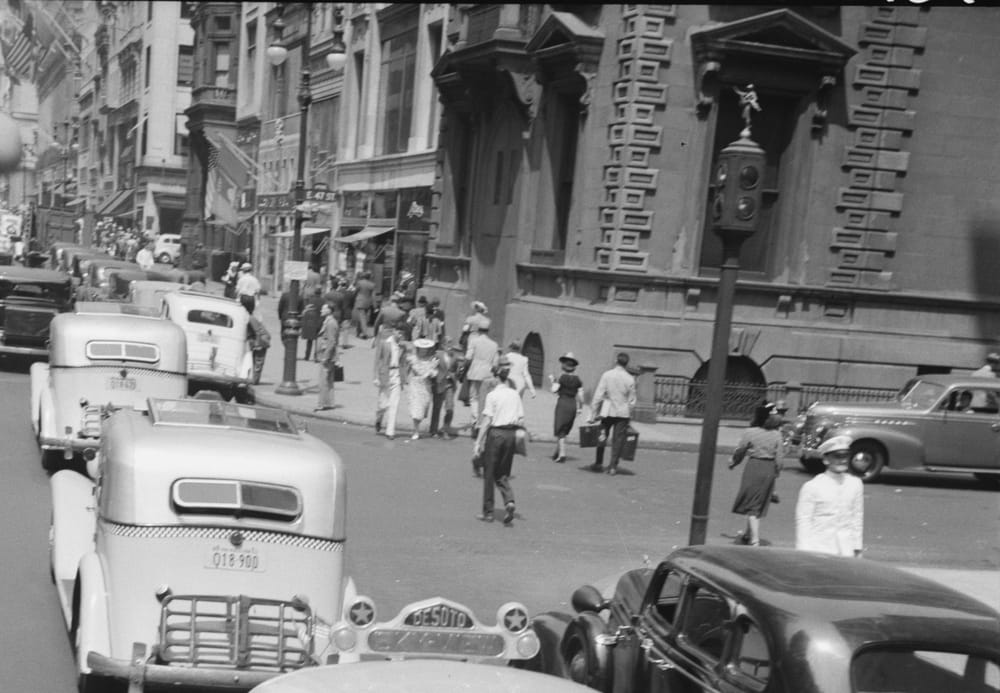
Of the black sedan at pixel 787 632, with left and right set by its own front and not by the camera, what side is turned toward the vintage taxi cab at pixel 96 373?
front

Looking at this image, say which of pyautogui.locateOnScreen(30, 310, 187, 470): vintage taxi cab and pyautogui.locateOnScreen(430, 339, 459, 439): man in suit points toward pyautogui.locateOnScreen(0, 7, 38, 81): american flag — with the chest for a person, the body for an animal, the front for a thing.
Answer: the vintage taxi cab

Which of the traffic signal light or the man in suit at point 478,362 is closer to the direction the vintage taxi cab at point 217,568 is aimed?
the man in suit

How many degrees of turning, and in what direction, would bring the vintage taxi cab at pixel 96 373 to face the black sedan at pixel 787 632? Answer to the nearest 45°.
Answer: approximately 180°

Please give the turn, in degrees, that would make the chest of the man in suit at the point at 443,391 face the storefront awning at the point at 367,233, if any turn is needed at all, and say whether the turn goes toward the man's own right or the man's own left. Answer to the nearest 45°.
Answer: approximately 180°

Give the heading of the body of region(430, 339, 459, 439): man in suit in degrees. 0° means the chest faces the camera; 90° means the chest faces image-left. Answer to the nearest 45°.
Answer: approximately 0°

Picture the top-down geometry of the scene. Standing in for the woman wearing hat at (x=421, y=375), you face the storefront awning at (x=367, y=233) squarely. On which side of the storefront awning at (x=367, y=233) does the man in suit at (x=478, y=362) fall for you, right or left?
right
